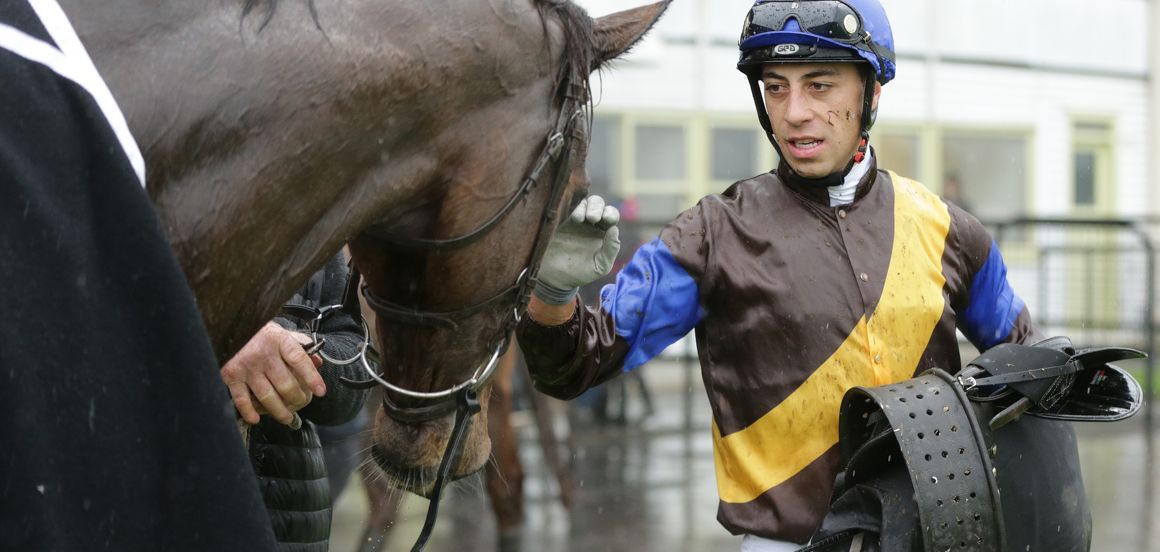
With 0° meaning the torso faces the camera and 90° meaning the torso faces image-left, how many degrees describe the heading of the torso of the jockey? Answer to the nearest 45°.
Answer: approximately 0°

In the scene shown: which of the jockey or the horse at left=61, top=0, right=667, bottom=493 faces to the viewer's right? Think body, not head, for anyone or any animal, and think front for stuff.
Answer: the horse

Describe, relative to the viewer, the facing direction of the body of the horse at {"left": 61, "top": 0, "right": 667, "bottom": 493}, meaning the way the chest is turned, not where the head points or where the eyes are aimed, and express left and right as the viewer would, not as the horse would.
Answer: facing to the right of the viewer

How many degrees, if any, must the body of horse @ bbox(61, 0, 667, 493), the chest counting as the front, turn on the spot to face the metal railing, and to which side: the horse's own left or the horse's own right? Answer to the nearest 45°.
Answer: approximately 45° to the horse's own left

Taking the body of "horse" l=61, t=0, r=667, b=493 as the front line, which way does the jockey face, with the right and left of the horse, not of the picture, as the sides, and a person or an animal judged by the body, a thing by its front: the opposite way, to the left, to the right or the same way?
to the right

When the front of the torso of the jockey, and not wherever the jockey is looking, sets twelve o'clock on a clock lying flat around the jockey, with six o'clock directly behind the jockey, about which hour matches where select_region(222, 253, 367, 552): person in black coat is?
The person in black coat is roughly at 3 o'clock from the jockey.

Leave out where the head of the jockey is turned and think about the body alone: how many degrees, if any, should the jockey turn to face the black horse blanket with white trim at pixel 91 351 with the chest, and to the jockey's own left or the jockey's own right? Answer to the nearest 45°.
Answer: approximately 45° to the jockey's own right

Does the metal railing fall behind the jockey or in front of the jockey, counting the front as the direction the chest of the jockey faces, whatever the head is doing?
behind

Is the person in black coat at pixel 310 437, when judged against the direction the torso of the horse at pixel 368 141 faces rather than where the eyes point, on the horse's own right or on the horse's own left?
on the horse's own left

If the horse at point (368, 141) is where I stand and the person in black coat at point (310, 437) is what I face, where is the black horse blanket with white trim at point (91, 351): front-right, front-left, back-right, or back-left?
back-left

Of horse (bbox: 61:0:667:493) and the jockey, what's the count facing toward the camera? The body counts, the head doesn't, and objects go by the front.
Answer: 1
